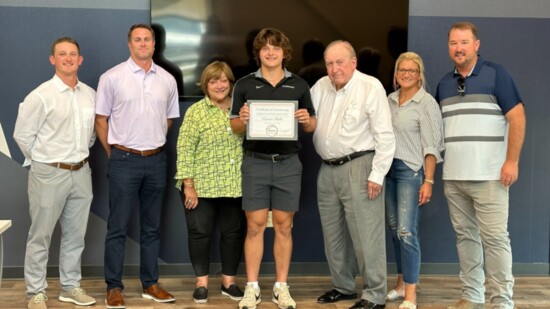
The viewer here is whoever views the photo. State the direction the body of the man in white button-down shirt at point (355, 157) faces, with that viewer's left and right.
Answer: facing the viewer and to the left of the viewer

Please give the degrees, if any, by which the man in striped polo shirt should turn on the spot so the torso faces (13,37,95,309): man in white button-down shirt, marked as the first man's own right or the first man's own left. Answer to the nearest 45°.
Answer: approximately 45° to the first man's own right

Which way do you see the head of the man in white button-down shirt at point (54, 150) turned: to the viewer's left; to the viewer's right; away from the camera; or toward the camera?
toward the camera

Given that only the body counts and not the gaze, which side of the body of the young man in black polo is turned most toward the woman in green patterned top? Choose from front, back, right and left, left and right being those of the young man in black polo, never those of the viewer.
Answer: right

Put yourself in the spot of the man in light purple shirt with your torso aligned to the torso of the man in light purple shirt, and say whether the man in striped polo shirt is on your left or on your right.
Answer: on your left

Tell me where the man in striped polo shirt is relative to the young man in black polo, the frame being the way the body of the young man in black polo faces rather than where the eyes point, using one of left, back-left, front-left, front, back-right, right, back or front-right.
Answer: left

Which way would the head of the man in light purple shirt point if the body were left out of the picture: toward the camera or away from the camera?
toward the camera

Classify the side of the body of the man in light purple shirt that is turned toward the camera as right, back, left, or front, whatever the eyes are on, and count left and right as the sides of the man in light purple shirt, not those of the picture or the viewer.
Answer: front

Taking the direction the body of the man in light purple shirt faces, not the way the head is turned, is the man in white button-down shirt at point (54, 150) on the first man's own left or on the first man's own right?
on the first man's own right

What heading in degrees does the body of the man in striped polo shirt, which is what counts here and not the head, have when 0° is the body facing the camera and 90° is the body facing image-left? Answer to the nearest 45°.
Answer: approximately 45°

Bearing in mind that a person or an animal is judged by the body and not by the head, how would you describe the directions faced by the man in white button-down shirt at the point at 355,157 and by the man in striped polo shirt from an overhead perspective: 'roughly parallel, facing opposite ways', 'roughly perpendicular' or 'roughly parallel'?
roughly parallel

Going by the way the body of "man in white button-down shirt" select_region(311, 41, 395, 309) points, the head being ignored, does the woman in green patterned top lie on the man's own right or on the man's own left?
on the man's own right

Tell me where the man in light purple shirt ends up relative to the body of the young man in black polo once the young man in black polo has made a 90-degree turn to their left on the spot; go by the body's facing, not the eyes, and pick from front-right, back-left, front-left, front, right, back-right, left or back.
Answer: back

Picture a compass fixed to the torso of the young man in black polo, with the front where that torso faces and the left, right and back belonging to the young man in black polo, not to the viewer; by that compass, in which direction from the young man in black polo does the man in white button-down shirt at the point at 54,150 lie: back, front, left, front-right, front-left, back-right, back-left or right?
right

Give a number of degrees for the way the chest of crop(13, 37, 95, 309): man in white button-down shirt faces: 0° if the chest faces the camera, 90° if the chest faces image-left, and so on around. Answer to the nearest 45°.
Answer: approximately 315°

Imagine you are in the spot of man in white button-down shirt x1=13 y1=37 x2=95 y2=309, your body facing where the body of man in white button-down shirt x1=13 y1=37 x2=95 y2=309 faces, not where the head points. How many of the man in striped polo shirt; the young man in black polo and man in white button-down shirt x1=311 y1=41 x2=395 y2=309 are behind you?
0

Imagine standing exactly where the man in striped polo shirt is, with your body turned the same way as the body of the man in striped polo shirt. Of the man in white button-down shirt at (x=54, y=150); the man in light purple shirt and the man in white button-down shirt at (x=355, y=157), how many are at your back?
0

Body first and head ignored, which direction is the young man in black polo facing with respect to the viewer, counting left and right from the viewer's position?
facing the viewer

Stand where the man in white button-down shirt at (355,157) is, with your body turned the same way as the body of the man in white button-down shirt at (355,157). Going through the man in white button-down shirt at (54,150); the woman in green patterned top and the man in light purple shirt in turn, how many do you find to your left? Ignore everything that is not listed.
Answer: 0
